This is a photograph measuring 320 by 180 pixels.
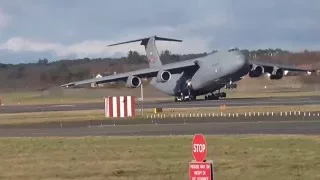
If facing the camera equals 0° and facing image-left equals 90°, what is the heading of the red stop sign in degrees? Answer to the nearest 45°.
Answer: approximately 45°
